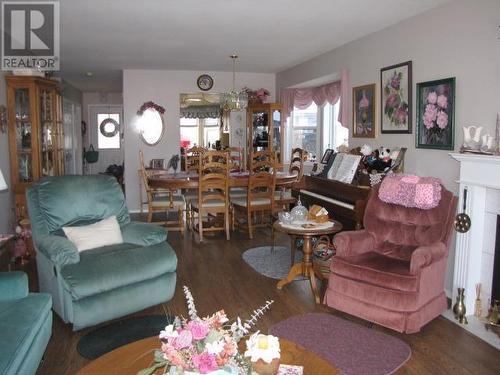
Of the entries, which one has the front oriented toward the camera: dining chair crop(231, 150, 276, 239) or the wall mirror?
the wall mirror

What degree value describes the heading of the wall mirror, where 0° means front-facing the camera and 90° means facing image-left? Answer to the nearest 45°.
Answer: approximately 0°

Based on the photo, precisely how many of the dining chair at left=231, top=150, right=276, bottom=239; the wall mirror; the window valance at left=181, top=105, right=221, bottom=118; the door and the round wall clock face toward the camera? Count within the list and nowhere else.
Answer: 4

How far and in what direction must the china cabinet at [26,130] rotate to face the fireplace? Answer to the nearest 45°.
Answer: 0° — it already faces it

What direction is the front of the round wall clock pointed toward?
toward the camera

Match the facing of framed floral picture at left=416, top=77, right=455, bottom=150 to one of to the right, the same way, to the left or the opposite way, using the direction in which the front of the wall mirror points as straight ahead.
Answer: to the right

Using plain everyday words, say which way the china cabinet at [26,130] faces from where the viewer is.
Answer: facing the viewer and to the right of the viewer

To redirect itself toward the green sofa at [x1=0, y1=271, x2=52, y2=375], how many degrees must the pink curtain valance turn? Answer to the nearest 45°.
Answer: approximately 45° to its left

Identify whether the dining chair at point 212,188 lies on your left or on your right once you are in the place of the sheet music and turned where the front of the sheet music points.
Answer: on your right

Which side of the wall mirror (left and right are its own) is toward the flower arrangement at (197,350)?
front

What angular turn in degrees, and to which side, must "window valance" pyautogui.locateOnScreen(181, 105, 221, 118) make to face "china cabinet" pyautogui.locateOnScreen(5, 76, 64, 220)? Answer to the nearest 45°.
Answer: approximately 45° to its right

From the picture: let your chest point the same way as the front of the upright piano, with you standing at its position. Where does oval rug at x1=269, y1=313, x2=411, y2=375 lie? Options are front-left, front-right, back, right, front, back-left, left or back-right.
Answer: front-left

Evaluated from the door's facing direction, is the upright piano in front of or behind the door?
in front

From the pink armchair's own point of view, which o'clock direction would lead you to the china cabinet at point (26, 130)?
The china cabinet is roughly at 2 o'clock from the pink armchair.

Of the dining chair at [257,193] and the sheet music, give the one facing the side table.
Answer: the sheet music

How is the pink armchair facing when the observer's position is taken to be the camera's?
facing the viewer and to the left of the viewer

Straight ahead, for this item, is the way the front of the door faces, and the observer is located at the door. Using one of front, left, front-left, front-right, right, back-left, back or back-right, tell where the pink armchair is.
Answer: front

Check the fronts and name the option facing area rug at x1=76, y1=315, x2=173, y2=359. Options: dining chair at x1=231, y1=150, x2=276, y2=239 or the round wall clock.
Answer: the round wall clock
